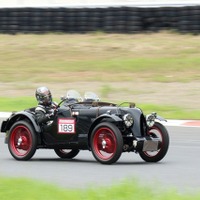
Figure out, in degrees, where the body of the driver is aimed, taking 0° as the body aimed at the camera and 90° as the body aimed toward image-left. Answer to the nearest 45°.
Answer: approximately 315°

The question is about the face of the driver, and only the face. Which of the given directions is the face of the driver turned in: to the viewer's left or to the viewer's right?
to the viewer's right

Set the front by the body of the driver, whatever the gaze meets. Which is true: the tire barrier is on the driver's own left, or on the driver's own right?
on the driver's own left

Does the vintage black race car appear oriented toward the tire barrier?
no

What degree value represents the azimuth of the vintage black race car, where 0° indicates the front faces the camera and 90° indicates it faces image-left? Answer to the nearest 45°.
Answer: approximately 315°
